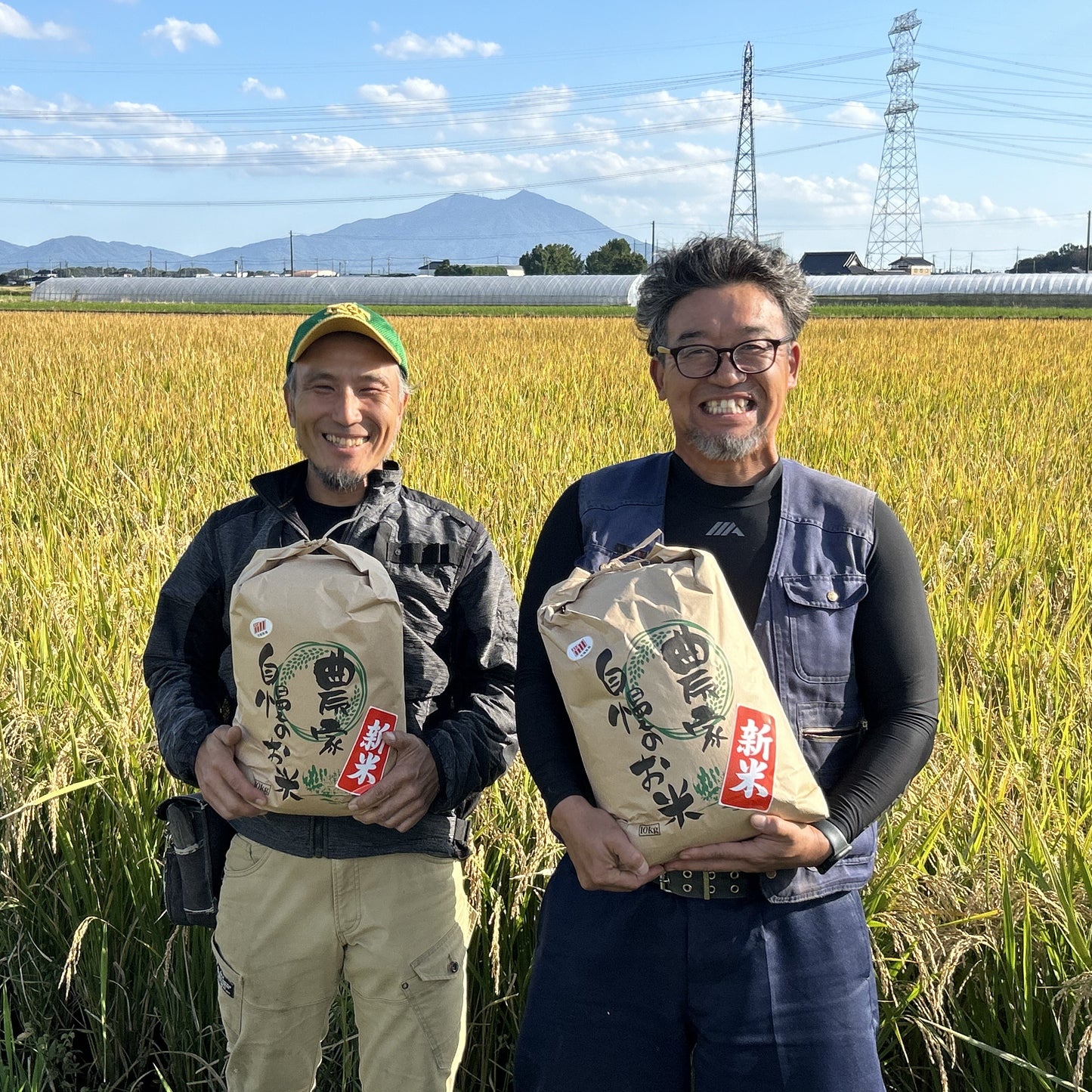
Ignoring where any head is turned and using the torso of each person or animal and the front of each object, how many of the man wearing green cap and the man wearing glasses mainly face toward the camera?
2

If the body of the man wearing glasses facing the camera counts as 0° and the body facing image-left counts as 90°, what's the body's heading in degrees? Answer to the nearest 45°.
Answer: approximately 0°
